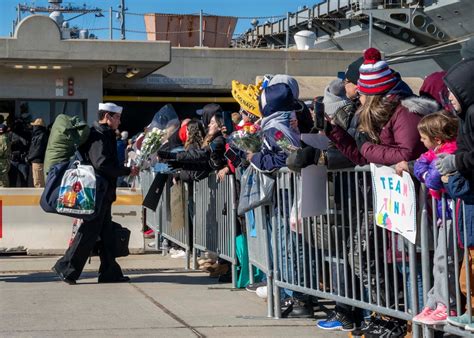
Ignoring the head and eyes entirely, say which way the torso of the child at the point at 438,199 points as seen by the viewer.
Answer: to the viewer's left

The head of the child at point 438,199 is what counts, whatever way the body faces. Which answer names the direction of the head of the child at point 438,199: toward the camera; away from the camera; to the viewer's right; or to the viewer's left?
to the viewer's left

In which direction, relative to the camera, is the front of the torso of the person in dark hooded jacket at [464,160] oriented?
to the viewer's left

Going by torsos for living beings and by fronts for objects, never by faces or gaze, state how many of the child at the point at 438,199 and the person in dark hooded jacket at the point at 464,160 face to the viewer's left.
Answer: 2

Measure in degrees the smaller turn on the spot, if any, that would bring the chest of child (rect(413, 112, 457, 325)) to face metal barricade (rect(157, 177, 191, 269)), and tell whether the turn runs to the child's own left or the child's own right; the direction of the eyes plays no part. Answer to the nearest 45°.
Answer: approximately 45° to the child's own right

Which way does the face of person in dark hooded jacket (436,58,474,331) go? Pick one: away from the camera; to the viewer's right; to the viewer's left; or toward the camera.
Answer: to the viewer's left

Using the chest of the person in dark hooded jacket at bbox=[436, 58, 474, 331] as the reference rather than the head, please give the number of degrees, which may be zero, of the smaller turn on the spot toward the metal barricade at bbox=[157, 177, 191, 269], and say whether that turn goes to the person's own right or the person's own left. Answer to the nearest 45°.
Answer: approximately 45° to the person's own right

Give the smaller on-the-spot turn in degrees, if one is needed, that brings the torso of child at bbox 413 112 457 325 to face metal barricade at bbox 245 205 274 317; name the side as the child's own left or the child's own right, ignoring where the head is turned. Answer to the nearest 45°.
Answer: approximately 45° to the child's own right
